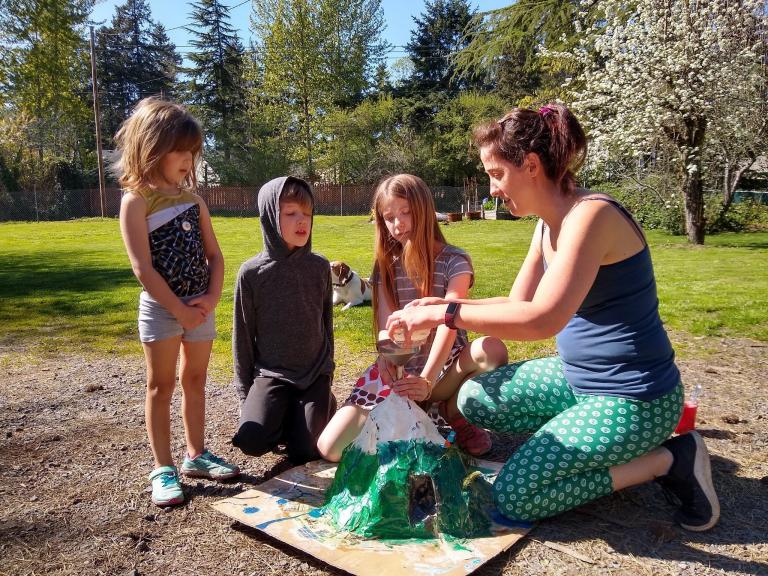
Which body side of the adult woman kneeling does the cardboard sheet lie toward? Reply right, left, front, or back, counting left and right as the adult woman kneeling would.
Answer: front

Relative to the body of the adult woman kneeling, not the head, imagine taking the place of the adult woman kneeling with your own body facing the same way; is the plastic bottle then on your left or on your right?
on your right

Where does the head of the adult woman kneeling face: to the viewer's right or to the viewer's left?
to the viewer's left

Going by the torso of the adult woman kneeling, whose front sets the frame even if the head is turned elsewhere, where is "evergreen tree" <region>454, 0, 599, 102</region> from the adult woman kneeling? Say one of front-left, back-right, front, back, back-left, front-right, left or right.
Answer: right

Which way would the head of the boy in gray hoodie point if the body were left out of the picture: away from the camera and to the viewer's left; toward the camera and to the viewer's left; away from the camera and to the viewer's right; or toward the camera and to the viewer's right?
toward the camera and to the viewer's right

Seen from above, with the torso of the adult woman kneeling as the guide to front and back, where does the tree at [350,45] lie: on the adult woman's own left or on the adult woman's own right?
on the adult woman's own right

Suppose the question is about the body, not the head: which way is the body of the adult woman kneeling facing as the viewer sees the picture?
to the viewer's left

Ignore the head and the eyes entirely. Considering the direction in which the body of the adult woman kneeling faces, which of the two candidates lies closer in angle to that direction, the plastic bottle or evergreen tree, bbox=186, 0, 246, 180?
the evergreen tree

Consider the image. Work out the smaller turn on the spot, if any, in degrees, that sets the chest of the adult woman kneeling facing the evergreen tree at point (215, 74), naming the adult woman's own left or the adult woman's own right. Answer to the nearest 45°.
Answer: approximately 45° to the adult woman's own right

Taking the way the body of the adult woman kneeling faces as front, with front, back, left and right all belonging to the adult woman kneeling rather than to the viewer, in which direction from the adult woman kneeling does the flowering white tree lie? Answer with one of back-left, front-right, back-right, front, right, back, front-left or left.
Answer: right

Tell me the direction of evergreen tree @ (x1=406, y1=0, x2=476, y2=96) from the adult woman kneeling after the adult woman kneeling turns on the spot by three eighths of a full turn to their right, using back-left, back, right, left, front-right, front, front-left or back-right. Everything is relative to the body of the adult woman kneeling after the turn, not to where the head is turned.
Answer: front-left
